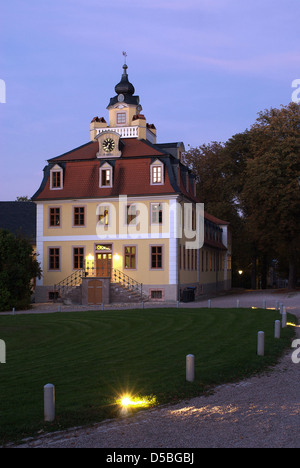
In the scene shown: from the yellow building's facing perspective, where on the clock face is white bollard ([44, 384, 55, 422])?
The white bollard is roughly at 12 o'clock from the yellow building.

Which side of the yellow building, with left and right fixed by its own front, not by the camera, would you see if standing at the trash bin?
left

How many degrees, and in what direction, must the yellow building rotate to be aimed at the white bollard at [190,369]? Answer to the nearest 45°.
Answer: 0° — it already faces it

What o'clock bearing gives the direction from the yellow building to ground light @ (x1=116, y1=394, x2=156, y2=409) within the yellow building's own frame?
The ground light is roughly at 12 o'clock from the yellow building.

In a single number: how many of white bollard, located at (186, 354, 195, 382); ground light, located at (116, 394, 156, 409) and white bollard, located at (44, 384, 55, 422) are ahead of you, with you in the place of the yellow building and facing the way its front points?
3

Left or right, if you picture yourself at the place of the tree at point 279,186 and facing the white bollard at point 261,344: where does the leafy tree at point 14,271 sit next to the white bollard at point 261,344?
right

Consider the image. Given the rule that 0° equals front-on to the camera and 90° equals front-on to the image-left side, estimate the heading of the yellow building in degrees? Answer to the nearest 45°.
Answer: approximately 0°

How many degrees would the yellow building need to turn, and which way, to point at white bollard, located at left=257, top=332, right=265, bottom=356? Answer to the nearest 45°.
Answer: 0° — it already faces it

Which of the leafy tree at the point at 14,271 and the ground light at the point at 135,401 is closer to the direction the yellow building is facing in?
the ground light

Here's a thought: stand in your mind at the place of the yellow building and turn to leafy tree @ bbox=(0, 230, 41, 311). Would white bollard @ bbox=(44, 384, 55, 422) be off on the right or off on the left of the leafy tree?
left

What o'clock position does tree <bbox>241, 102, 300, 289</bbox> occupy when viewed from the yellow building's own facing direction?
The tree is roughly at 8 o'clock from the yellow building.
